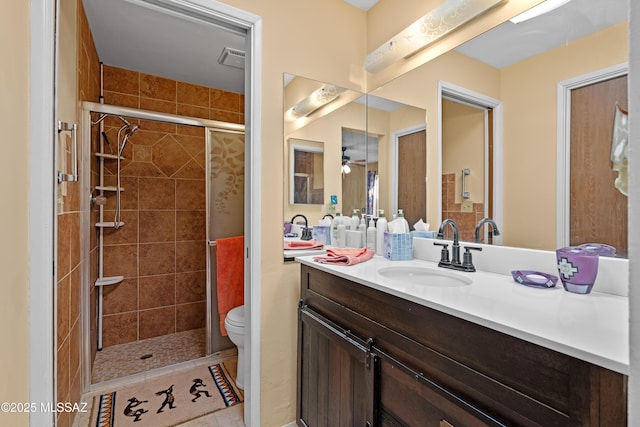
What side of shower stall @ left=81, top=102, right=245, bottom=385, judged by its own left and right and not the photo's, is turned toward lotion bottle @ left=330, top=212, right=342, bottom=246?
front

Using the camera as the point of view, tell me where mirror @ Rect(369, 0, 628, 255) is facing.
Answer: facing the viewer and to the left of the viewer

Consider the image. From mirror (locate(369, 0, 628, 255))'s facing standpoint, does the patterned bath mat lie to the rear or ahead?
ahead

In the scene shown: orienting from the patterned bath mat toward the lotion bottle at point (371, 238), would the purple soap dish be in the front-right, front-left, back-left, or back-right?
front-right
